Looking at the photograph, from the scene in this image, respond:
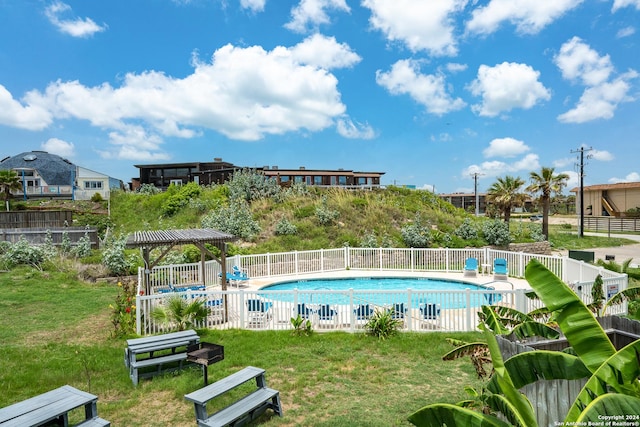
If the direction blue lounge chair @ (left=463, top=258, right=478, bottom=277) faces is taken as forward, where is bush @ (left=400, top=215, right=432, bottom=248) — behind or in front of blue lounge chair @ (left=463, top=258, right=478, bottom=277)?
behind

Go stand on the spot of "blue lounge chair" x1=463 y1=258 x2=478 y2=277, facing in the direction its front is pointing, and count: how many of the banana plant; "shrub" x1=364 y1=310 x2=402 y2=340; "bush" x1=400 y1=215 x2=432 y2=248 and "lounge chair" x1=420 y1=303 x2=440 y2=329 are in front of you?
3

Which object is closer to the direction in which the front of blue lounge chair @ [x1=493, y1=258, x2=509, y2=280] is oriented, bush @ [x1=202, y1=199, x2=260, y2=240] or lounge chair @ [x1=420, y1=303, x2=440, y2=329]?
the lounge chair

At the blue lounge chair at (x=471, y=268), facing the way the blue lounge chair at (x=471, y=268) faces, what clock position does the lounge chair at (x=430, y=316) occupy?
The lounge chair is roughly at 12 o'clock from the blue lounge chair.

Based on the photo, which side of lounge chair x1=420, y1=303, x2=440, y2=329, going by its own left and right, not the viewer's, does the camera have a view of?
back

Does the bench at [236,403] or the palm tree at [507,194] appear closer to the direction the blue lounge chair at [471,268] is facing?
the bench

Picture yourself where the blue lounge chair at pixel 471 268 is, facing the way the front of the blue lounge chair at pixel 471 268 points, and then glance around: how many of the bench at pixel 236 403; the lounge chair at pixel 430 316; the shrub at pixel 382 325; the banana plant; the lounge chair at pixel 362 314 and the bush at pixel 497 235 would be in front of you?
5

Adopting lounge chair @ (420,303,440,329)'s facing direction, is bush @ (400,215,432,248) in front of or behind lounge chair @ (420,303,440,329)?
in front

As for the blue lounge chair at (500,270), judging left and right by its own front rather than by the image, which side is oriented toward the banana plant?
front

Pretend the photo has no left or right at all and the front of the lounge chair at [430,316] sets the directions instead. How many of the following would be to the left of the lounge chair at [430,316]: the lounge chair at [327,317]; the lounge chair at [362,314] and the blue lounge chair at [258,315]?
3

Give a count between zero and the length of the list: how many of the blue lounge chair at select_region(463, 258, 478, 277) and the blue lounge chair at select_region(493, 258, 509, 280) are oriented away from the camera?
0

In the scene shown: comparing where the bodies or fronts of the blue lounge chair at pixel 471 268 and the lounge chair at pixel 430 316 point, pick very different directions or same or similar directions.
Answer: very different directions

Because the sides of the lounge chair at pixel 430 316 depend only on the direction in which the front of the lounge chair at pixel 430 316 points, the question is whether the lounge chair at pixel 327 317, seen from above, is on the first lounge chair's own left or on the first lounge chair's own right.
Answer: on the first lounge chair's own left

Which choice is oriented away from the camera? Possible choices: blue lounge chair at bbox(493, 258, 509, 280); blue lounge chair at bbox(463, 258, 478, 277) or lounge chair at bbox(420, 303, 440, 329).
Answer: the lounge chair

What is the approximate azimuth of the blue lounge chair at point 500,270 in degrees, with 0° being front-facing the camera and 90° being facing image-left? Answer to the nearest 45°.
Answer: approximately 0°
